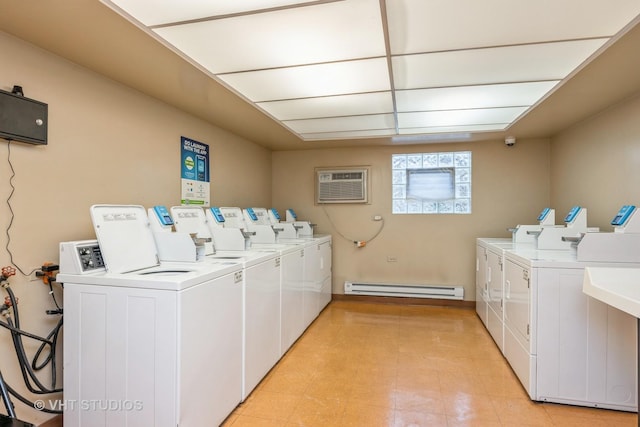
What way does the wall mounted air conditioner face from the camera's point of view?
toward the camera

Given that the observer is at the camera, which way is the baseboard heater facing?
facing the viewer

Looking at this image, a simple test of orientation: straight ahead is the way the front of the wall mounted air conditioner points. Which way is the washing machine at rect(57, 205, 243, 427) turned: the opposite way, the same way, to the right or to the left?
to the left

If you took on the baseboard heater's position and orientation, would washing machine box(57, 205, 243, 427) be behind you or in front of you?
in front

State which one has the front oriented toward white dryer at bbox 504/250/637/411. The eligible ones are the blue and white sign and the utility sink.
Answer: the blue and white sign

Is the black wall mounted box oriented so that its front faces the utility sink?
yes

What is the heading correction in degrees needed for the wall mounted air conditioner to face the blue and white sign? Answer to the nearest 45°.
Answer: approximately 45° to its right

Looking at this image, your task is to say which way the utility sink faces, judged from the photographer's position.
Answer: facing the viewer and to the left of the viewer

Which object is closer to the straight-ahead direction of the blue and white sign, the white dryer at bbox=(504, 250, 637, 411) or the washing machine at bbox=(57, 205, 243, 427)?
the white dryer

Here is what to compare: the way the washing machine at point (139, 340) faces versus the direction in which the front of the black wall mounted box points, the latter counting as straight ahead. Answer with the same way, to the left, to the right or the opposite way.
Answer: the same way

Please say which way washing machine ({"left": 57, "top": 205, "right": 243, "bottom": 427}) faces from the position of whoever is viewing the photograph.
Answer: facing the viewer and to the right of the viewer

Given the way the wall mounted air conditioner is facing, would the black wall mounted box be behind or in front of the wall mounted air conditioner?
in front

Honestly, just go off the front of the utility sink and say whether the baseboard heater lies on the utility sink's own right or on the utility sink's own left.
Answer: on the utility sink's own right

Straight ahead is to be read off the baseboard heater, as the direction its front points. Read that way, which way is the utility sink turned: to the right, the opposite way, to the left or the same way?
to the right

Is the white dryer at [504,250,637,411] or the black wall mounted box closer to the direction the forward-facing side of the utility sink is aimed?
the black wall mounted box

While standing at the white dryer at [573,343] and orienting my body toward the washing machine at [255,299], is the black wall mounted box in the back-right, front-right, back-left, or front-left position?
front-left

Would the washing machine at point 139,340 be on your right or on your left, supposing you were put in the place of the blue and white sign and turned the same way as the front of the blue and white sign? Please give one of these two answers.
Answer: on your right

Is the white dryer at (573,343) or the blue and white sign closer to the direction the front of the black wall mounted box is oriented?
the white dryer

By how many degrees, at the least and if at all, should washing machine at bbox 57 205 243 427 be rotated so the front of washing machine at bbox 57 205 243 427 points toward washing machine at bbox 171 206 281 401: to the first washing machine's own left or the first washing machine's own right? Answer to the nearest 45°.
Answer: approximately 90° to the first washing machine's own left
